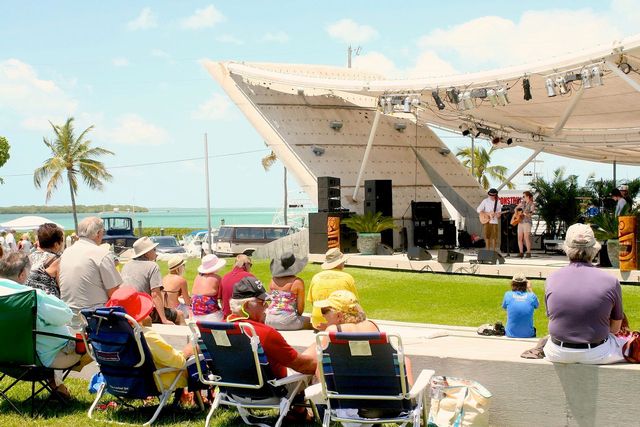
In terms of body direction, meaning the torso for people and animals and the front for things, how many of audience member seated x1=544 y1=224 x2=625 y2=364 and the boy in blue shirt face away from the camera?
2

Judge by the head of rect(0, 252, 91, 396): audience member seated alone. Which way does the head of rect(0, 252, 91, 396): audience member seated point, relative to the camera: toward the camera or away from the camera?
away from the camera

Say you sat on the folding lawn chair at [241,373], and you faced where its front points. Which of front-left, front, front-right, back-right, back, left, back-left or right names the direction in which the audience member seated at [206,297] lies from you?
front-left

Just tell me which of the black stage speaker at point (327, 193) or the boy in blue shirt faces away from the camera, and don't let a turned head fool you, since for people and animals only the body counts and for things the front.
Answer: the boy in blue shirt

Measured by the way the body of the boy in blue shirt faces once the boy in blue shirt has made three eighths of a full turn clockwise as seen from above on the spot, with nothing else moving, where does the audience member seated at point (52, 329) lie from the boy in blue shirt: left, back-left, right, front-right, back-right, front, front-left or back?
right

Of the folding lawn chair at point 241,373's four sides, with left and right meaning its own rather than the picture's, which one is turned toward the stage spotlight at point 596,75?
front

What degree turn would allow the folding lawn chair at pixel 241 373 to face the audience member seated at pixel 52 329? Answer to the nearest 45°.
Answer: approximately 90° to its left

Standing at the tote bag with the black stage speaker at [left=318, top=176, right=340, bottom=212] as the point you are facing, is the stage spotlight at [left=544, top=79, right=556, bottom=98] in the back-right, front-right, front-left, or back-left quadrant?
front-right

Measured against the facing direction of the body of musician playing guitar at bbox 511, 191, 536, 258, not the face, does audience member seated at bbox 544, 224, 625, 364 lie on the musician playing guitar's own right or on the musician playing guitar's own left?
on the musician playing guitar's own left

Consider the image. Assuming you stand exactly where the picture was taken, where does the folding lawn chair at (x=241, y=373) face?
facing away from the viewer and to the right of the viewer

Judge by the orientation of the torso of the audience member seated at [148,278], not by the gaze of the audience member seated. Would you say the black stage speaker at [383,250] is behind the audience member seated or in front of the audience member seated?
in front

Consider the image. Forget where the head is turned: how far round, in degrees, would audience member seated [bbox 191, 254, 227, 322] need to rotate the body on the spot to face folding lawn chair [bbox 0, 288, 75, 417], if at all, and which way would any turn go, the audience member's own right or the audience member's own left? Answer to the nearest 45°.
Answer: approximately 180°

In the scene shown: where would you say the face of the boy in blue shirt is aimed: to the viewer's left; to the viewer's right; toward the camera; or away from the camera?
away from the camera

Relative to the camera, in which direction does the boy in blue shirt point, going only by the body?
away from the camera

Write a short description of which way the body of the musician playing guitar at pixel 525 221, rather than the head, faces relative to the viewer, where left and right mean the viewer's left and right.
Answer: facing the viewer and to the left of the viewer

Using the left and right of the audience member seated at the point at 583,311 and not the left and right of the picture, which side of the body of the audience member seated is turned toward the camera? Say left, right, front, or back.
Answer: back

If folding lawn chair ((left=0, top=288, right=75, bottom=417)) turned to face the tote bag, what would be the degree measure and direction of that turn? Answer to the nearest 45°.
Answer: approximately 90° to its right

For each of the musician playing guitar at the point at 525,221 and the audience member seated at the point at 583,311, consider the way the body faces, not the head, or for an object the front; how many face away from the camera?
1

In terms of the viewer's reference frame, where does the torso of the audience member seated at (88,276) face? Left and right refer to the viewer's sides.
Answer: facing away from the viewer and to the right of the viewer

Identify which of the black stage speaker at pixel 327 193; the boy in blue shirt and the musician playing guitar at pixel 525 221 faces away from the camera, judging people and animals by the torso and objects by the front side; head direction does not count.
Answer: the boy in blue shirt
